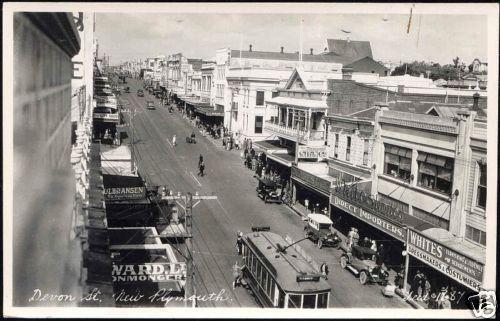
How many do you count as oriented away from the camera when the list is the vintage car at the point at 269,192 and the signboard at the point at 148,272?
0

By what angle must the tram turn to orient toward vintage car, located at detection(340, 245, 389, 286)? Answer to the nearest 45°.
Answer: approximately 90° to its left

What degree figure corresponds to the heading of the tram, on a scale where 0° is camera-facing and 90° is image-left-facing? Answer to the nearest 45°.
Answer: approximately 315°

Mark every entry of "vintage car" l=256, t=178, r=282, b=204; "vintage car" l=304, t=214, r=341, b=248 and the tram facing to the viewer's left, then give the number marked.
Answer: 0

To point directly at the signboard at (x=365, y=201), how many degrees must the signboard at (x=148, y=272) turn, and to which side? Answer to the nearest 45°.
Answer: approximately 135° to its left

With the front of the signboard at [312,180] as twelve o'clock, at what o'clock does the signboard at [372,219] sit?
the signboard at [372,219] is roughly at 10 o'clock from the signboard at [312,180].

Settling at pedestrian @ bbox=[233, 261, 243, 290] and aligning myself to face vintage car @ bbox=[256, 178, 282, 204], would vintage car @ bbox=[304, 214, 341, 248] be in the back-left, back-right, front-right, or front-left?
front-right

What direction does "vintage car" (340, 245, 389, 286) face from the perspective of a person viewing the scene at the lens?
facing the viewer and to the right of the viewer

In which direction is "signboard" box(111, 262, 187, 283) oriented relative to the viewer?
toward the camera

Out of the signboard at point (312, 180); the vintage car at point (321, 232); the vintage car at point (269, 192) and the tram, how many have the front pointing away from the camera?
0

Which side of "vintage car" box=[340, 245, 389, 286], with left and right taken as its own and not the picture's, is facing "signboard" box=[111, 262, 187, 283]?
right

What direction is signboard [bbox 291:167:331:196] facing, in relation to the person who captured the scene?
facing the viewer and to the left of the viewer

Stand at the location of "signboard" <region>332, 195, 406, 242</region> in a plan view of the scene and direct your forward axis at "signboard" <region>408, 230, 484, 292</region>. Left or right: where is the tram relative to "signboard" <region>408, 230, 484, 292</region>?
right
